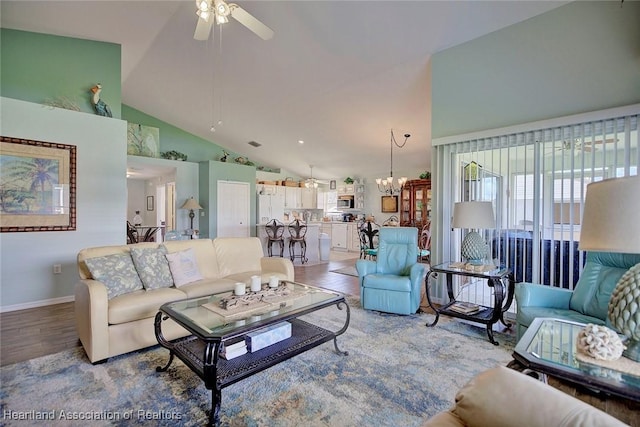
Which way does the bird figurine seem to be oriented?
to the viewer's left

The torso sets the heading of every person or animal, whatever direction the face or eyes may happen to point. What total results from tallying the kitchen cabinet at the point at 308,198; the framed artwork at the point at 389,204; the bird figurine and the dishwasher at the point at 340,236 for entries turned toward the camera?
3

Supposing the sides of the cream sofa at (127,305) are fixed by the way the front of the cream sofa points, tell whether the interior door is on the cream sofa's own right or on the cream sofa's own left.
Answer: on the cream sofa's own left

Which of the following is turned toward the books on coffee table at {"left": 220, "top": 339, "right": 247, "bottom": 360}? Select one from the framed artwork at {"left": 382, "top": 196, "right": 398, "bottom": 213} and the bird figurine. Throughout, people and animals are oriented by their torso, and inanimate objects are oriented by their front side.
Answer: the framed artwork

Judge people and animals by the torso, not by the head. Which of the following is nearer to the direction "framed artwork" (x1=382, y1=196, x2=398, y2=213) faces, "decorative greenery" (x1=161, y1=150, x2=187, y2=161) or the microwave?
the decorative greenery

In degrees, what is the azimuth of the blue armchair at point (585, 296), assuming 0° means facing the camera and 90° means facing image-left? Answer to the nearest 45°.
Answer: approximately 45°

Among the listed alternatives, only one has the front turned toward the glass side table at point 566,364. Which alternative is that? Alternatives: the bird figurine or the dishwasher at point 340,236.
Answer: the dishwasher
